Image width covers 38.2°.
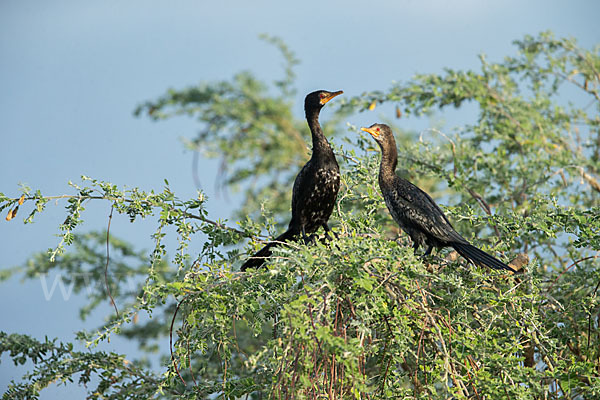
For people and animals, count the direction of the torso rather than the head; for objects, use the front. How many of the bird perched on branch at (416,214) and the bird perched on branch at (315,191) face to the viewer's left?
1

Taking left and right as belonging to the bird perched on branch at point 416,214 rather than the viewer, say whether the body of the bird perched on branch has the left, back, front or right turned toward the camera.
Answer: left

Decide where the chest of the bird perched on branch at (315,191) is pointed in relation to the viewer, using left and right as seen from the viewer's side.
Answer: facing the viewer and to the right of the viewer
